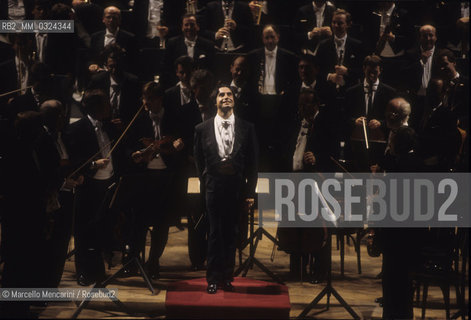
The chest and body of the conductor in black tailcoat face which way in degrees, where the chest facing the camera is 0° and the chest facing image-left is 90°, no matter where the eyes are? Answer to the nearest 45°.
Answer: approximately 0°

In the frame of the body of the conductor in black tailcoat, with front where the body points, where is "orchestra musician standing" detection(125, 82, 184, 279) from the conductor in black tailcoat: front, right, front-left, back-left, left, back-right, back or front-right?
back-right

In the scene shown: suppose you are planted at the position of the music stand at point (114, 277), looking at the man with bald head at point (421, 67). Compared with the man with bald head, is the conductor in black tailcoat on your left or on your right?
right

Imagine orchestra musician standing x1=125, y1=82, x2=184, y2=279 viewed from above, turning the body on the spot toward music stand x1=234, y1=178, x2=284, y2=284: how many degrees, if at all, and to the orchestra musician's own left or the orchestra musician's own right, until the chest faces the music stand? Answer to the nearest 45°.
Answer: approximately 90° to the orchestra musician's own left

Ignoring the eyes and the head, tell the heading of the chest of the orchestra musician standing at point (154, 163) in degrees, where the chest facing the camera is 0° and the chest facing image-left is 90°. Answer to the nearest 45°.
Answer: approximately 0°

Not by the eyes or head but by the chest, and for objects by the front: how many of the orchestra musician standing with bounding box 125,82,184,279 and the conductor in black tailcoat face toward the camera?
2

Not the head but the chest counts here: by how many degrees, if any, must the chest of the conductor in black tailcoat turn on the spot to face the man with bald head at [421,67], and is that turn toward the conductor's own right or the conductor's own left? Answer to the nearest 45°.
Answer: approximately 135° to the conductor's own left
